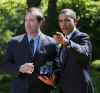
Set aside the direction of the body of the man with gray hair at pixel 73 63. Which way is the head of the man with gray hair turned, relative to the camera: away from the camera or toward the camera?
toward the camera

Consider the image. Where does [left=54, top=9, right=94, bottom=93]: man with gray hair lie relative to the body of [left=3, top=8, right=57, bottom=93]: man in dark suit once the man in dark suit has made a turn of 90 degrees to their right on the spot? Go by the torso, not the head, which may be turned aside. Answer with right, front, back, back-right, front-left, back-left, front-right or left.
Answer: back

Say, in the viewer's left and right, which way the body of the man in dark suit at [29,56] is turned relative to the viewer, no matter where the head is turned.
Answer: facing the viewer

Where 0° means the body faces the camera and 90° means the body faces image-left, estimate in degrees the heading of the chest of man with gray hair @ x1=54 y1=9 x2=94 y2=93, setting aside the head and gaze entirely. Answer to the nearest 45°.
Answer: approximately 45°
